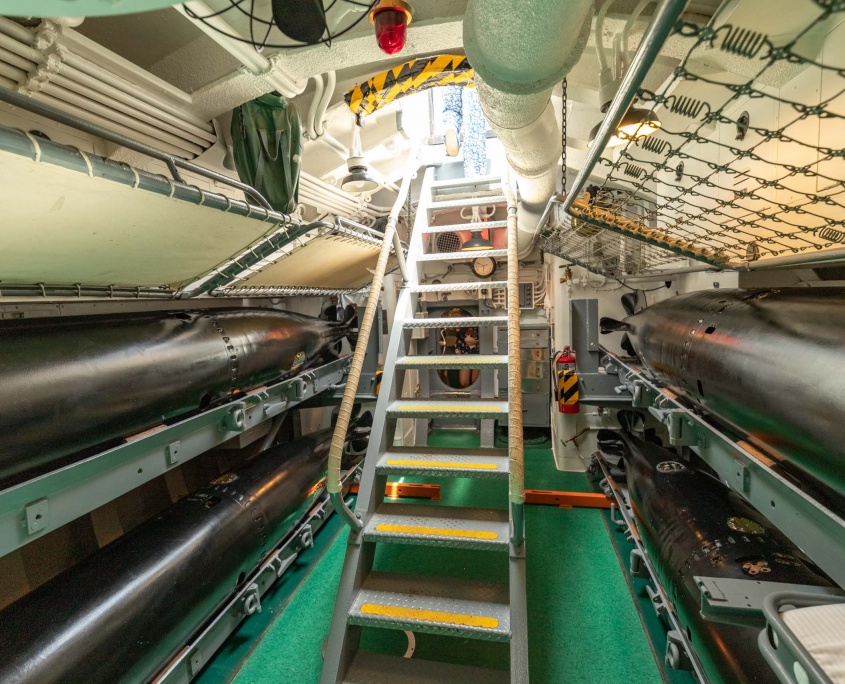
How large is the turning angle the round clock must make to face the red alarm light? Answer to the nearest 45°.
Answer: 0° — it already faces it

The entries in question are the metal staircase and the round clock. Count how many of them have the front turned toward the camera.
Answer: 2

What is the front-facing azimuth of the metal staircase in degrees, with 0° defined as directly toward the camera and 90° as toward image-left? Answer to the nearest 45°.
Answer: approximately 0°

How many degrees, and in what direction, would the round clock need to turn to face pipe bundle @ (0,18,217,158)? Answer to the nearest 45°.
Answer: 0° — it already faces it
